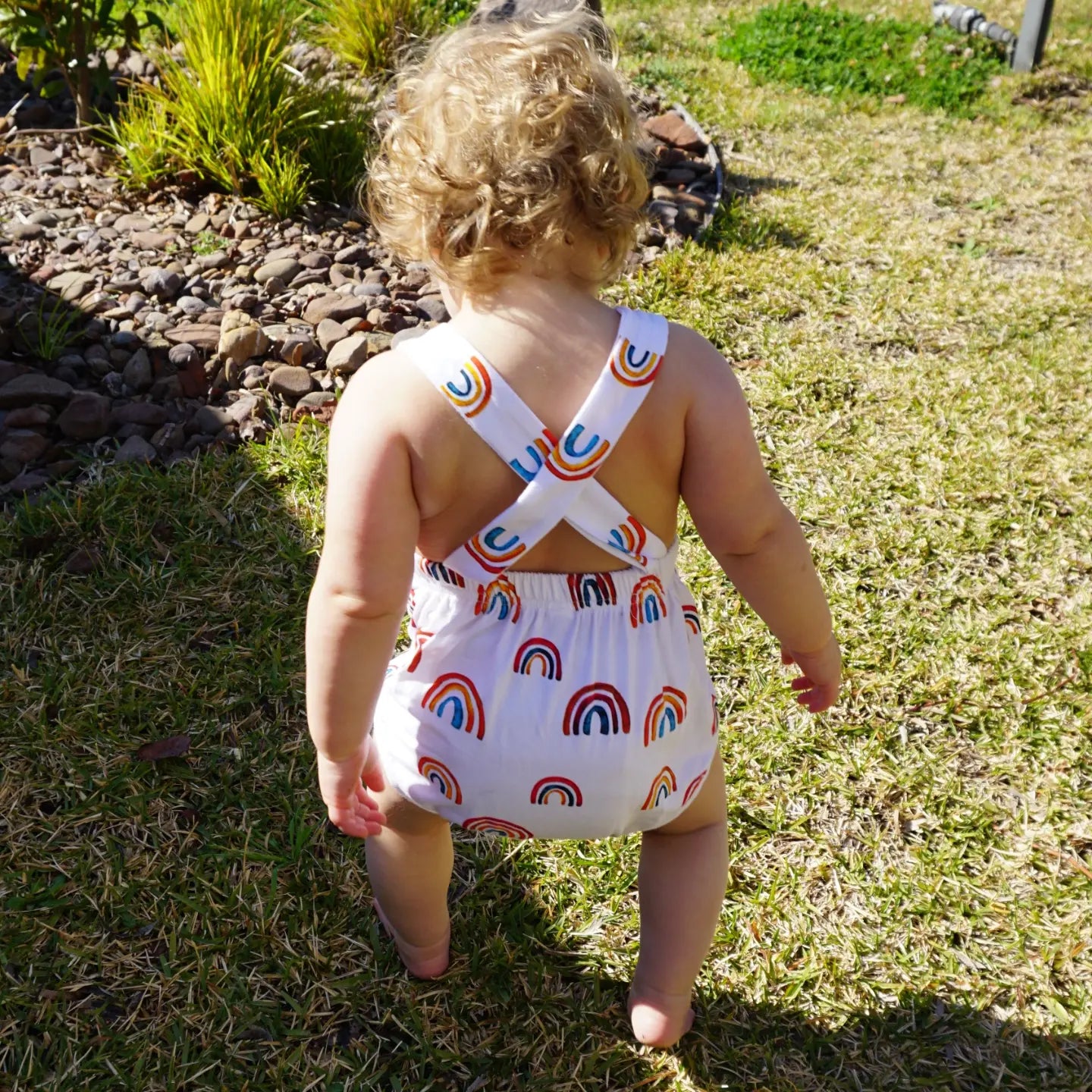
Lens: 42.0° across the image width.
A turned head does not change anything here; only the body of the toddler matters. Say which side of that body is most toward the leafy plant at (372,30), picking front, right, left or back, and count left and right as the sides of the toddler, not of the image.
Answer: front

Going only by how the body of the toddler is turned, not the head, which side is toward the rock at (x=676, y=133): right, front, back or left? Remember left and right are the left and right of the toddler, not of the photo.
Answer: front

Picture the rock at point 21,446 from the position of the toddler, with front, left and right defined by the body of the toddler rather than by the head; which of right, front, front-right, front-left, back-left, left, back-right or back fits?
front-left

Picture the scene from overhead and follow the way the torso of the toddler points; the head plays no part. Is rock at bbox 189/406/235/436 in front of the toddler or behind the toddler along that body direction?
in front

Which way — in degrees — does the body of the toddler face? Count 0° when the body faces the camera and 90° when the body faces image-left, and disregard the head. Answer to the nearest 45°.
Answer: approximately 180°

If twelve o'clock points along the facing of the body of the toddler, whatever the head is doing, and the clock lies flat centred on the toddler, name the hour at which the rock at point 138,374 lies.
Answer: The rock is roughly at 11 o'clock from the toddler.

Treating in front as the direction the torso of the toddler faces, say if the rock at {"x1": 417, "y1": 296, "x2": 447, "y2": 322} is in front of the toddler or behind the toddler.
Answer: in front

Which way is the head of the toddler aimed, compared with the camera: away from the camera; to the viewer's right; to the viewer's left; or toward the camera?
away from the camera
